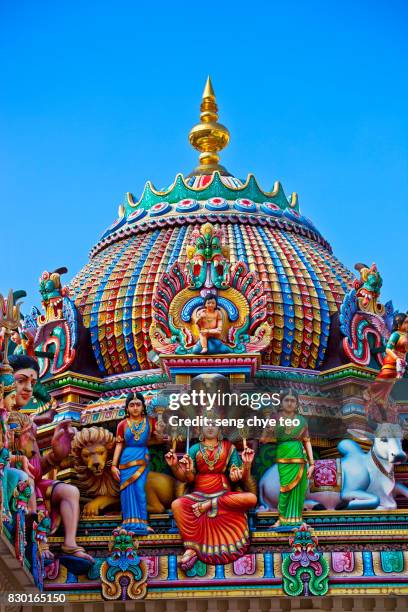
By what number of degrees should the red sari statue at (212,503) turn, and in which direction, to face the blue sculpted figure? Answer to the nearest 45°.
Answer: approximately 90° to its right

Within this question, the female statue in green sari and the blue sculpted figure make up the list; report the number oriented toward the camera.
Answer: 2

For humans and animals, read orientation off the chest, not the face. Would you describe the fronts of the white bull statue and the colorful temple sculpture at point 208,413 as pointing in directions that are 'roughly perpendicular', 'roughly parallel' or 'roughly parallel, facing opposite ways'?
roughly perpendicular

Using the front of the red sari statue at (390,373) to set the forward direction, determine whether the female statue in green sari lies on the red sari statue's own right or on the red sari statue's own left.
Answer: on the red sari statue's own right

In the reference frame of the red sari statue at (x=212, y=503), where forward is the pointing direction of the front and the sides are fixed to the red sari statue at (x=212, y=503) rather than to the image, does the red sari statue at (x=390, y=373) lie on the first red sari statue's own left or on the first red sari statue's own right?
on the first red sari statue's own left

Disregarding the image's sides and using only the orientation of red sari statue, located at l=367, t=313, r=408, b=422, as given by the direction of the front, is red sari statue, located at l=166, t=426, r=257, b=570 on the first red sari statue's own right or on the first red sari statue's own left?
on the first red sari statue's own right

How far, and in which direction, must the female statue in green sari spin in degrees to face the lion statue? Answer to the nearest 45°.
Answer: approximately 90° to its right

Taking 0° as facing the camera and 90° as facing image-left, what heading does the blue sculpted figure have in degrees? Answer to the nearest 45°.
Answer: approximately 0°

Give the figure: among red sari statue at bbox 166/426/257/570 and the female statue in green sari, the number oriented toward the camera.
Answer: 2

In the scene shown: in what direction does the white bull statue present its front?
to the viewer's right
